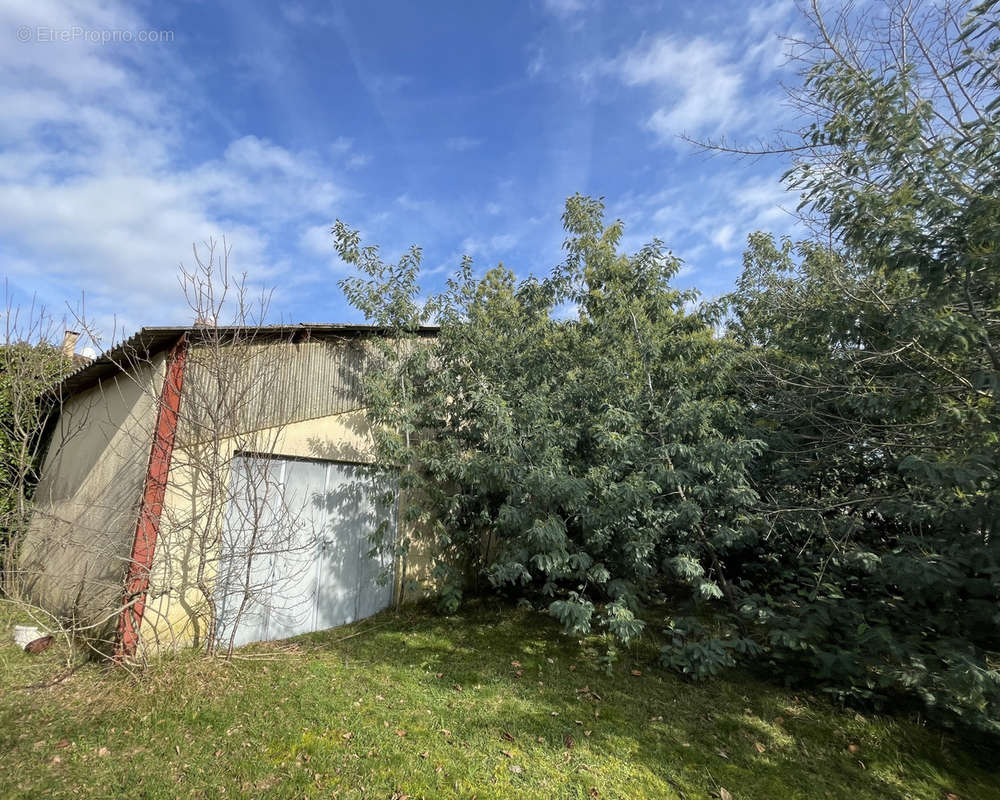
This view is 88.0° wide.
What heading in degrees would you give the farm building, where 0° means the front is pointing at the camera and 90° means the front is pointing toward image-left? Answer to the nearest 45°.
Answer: approximately 315°

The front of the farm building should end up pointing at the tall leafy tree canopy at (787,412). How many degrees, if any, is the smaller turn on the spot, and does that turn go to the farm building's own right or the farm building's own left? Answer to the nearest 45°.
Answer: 0° — it already faces it

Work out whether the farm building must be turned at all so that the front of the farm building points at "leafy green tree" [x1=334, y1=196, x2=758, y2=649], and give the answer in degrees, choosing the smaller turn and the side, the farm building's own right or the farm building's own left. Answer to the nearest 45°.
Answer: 0° — it already faces it
